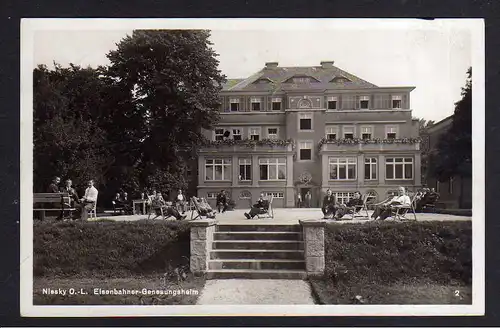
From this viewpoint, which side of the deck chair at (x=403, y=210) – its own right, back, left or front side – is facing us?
left

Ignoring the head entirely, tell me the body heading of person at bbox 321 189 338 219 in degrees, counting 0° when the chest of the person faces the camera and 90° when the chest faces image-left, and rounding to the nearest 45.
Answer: approximately 0°
